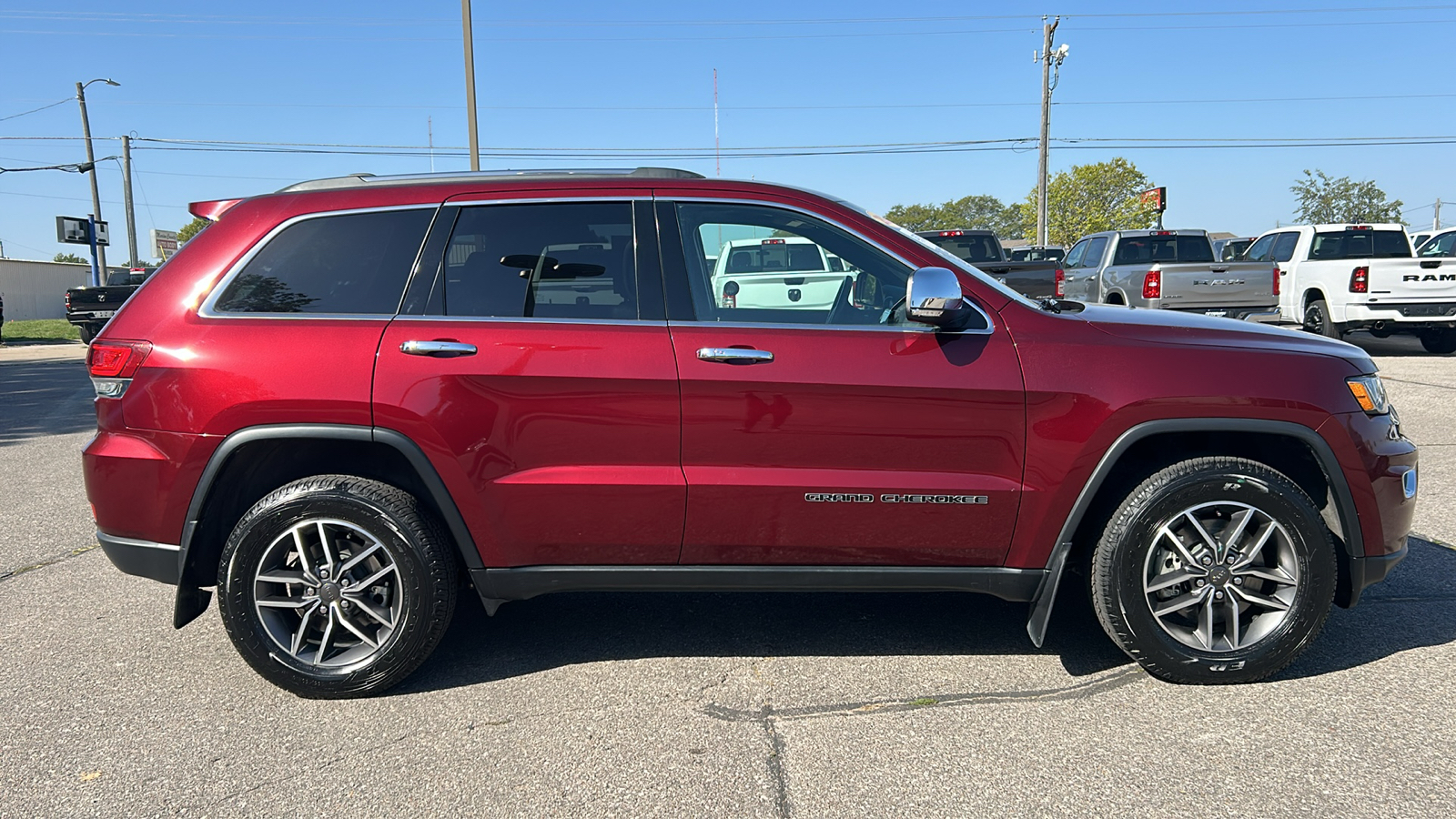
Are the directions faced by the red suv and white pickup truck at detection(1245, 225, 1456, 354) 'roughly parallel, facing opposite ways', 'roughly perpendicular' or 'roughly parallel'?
roughly perpendicular

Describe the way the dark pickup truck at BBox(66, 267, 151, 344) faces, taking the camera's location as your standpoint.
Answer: facing away from the viewer and to the right of the viewer

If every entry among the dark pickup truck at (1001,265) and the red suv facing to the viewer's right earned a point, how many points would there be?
1

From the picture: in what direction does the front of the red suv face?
to the viewer's right

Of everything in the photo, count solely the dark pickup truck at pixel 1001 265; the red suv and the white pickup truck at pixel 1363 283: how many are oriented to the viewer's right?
1

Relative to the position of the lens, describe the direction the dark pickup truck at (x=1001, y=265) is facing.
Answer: facing away from the viewer and to the left of the viewer

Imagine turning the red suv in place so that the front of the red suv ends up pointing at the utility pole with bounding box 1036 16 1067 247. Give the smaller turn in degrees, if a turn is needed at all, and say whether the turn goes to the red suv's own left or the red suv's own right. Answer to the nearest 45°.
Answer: approximately 90° to the red suv's own left

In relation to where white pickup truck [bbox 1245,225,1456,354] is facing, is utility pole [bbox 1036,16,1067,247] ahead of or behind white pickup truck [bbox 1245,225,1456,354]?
ahead

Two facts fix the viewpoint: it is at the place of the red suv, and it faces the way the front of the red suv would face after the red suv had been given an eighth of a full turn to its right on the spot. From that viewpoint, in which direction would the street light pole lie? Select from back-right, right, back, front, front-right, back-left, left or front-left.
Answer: back

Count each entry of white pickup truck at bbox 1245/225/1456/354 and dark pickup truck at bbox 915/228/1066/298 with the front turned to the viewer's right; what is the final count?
0

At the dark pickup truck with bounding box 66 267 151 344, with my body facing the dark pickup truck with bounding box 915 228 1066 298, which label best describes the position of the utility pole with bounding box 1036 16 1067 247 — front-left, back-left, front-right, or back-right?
front-left

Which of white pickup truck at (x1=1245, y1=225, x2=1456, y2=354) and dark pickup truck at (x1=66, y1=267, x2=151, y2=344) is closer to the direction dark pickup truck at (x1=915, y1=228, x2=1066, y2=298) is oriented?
the dark pickup truck

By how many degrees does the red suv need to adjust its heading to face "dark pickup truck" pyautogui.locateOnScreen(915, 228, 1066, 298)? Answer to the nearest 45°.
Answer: approximately 90° to its left

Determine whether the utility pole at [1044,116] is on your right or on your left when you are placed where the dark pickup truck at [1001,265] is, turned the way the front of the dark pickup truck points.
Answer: on your right

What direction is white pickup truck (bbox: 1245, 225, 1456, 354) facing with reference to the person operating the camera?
facing away from the viewer and to the left of the viewer

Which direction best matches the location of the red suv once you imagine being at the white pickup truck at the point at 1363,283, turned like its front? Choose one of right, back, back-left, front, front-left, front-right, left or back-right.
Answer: back-left

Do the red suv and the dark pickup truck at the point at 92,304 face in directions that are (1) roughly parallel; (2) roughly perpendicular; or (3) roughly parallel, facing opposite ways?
roughly perpendicular

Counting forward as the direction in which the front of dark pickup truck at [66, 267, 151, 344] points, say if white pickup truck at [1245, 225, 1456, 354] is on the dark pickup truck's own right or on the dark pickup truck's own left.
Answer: on the dark pickup truck's own right

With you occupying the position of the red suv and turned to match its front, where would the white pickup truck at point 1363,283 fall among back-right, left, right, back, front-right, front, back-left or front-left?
front-left

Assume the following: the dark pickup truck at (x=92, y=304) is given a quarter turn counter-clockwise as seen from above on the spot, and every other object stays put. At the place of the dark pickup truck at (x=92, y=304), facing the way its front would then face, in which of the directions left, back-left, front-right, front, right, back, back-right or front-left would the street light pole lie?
front-right
